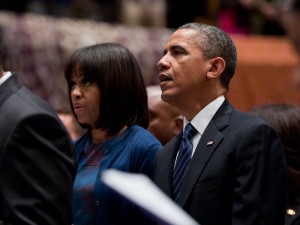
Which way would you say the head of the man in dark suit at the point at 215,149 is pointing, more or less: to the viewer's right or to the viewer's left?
to the viewer's left

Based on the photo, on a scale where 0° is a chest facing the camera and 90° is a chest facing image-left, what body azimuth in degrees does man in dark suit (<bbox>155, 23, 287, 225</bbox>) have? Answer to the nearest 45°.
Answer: approximately 45°

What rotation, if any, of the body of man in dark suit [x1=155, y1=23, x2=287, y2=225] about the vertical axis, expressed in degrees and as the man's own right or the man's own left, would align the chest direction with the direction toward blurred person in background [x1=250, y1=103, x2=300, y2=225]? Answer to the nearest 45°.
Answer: approximately 180°
